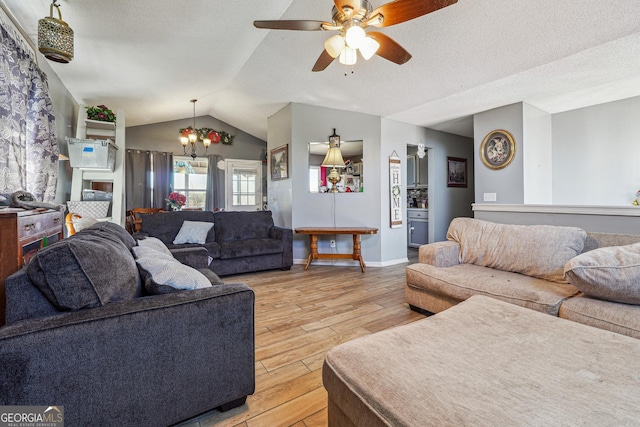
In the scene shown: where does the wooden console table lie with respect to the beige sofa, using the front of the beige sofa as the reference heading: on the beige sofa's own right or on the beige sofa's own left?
on the beige sofa's own right

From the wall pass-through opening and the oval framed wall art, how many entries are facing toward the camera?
2

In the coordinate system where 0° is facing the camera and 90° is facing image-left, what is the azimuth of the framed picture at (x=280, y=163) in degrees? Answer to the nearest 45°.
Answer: approximately 45°

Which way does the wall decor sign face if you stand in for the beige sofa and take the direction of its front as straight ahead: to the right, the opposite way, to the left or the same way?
to the left

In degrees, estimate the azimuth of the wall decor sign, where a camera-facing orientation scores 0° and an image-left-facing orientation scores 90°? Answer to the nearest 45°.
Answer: approximately 315°

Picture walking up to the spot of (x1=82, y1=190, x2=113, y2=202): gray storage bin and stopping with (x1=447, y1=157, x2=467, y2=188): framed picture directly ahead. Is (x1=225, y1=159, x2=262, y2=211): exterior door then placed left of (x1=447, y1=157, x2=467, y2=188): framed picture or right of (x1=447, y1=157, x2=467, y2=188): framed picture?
left

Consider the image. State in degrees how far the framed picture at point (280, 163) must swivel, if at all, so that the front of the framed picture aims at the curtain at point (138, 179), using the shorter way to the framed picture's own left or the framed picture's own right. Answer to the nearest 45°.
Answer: approximately 90° to the framed picture's own right

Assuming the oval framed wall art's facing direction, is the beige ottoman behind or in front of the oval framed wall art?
in front

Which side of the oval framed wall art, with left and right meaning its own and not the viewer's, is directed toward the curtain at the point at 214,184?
right

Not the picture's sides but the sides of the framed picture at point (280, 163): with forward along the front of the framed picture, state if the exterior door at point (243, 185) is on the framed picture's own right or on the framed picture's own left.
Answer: on the framed picture's own right

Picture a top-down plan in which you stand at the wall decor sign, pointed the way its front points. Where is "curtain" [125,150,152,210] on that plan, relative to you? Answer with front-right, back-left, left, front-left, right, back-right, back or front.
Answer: back-right
